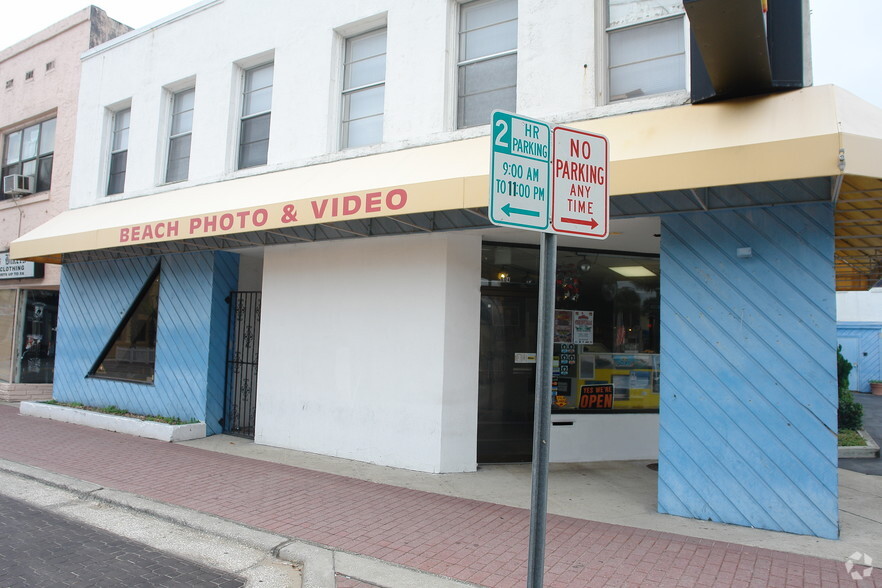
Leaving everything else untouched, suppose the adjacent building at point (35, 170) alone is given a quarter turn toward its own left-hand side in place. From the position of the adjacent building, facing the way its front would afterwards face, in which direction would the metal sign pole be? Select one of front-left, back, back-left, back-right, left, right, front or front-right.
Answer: front-right

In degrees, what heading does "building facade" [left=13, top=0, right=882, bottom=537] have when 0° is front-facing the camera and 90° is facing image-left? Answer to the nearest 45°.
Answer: approximately 45°

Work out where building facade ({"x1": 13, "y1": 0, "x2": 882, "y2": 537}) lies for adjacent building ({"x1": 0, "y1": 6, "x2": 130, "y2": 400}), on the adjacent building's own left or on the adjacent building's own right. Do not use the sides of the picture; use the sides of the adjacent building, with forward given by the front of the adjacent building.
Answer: on the adjacent building's own left

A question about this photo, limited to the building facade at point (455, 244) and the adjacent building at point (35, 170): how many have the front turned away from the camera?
0

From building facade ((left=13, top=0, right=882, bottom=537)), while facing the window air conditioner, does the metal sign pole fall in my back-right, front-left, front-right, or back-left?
back-left

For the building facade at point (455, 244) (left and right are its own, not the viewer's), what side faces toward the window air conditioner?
right

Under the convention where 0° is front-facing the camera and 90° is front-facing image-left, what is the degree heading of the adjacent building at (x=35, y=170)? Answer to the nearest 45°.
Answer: approximately 45°
